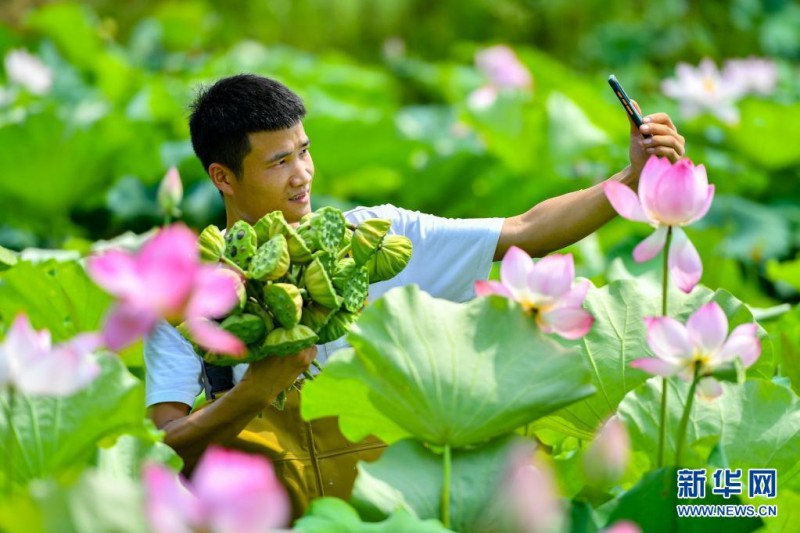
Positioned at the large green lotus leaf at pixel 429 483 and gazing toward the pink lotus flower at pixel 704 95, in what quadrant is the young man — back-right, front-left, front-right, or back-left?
front-left

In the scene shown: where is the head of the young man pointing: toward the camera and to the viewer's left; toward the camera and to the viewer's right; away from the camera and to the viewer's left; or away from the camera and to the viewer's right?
toward the camera and to the viewer's right

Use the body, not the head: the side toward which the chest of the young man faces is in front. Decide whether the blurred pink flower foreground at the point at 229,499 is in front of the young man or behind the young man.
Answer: in front

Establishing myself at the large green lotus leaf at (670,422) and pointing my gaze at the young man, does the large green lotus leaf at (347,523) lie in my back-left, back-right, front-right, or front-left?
front-left

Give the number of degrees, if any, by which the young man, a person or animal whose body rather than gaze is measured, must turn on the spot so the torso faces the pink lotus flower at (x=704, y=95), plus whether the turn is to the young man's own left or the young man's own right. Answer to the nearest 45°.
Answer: approximately 90° to the young man's own left

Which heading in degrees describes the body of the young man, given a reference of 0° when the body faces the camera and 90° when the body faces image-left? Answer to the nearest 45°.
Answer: approximately 315°
